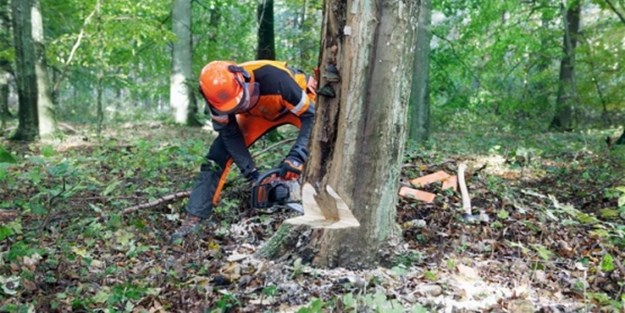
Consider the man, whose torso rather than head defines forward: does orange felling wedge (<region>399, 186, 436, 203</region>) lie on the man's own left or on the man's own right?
on the man's own left

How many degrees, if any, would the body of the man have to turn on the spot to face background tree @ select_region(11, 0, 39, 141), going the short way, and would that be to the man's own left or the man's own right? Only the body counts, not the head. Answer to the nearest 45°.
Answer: approximately 135° to the man's own right

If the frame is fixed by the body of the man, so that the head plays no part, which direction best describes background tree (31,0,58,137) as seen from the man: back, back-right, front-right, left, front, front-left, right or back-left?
back-right

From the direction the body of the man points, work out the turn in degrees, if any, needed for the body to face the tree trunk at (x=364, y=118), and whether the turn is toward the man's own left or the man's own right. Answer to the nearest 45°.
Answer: approximately 45° to the man's own left

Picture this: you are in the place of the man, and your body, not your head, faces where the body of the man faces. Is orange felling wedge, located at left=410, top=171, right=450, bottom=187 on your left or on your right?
on your left

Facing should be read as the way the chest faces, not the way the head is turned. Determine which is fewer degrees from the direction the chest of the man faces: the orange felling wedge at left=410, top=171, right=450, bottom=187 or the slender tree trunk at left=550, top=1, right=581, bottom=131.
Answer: the orange felling wedge
